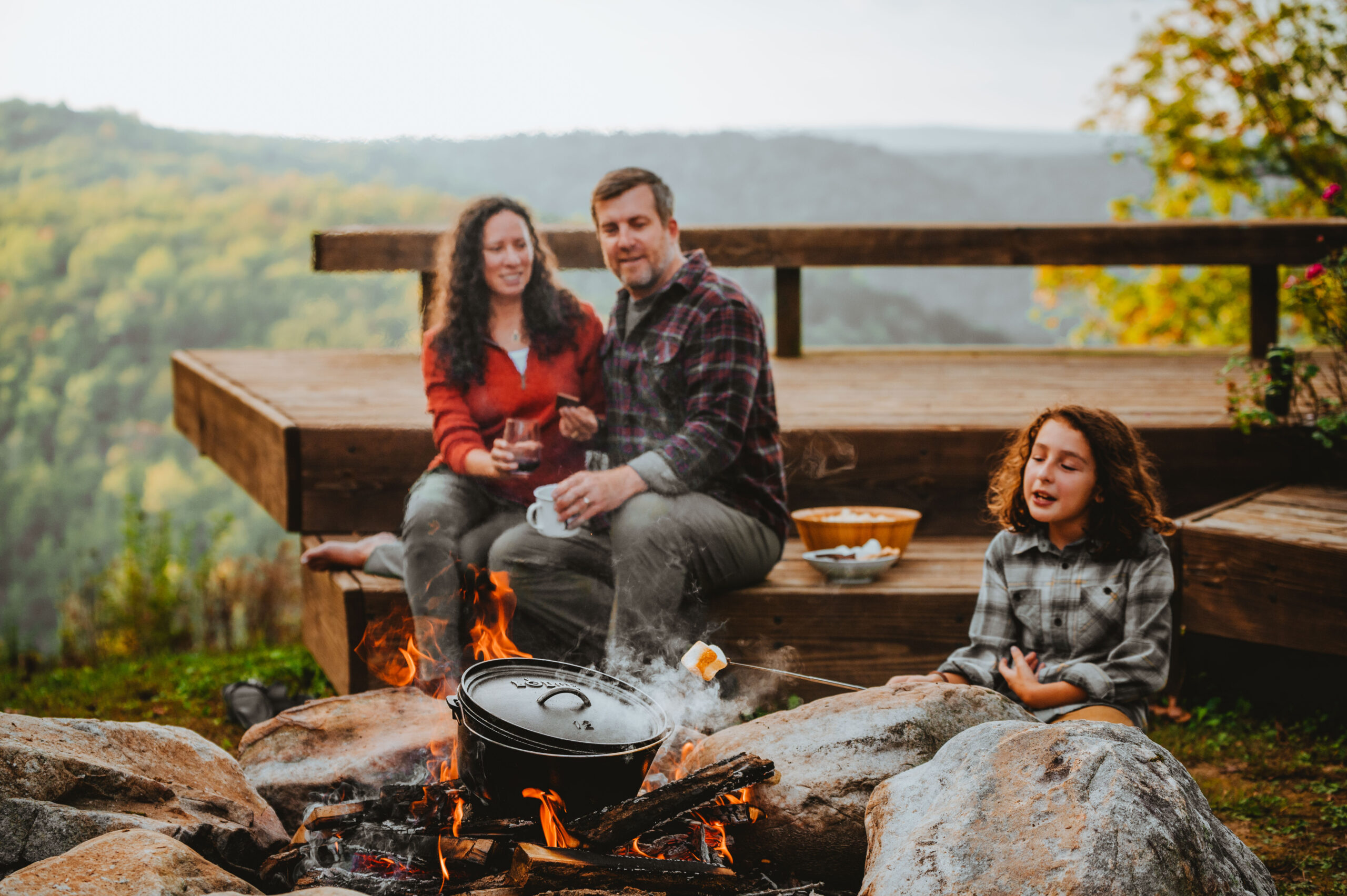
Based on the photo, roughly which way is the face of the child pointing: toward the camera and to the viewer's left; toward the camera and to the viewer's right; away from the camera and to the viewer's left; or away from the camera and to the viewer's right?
toward the camera and to the viewer's left

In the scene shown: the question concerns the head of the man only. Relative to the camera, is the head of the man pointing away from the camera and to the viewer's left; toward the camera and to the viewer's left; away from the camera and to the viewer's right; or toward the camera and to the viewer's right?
toward the camera and to the viewer's left

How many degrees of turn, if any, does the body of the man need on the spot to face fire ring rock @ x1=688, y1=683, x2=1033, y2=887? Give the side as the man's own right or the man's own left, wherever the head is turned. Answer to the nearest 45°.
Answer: approximately 45° to the man's own left

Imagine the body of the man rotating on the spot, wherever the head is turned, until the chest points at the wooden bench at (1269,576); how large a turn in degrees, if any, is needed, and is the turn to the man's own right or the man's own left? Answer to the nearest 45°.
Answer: approximately 135° to the man's own left

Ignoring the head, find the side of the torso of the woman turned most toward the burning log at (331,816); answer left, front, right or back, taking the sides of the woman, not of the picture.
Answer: front

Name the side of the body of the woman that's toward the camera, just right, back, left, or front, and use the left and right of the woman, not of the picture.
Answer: front

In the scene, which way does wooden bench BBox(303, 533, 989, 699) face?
toward the camera
